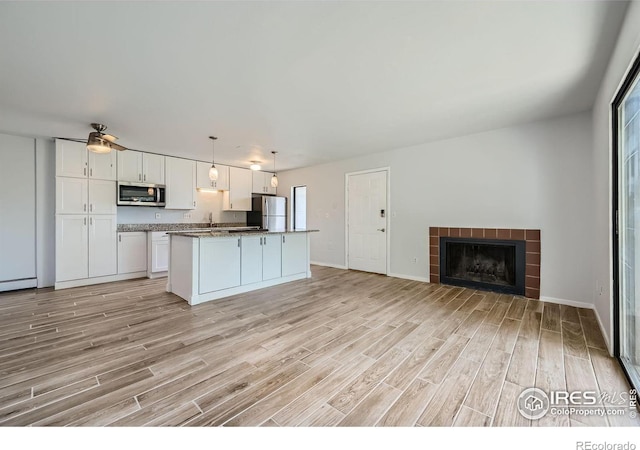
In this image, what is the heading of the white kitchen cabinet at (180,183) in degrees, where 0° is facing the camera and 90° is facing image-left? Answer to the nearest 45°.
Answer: approximately 315°

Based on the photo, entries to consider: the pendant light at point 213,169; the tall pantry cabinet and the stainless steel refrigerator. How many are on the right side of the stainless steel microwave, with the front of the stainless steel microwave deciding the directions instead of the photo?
1

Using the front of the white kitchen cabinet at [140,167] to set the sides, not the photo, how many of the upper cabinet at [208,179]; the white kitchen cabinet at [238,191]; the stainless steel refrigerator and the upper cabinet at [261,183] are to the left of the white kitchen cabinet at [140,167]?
4

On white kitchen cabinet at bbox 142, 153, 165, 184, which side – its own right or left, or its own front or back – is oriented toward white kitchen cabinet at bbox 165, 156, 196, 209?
left

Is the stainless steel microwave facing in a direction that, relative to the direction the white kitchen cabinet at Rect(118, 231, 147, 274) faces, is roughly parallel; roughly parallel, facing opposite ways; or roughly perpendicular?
roughly parallel

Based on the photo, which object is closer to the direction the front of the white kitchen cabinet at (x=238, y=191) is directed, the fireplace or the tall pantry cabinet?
the fireplace

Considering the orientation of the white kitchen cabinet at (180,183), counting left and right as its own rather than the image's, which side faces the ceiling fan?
right

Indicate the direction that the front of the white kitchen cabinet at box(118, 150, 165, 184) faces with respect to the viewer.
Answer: facing the viewer

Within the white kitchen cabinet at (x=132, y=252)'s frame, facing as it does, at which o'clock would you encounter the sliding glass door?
The sliding glass door is roughly at 11 o'clock from the white kitchen cabinet.

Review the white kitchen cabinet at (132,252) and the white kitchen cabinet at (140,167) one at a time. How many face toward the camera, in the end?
2

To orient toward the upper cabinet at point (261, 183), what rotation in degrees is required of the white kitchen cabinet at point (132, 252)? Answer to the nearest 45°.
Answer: approximately 90° to its left

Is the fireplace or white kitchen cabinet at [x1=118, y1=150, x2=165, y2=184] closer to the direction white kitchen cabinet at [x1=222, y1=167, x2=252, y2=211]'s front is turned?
the fireplace

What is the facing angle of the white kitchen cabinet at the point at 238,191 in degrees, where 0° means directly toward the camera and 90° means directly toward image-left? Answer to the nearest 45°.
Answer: approximately 315°

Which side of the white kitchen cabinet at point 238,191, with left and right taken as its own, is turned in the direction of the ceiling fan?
right

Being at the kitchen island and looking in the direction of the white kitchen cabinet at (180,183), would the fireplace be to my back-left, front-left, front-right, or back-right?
back-right
